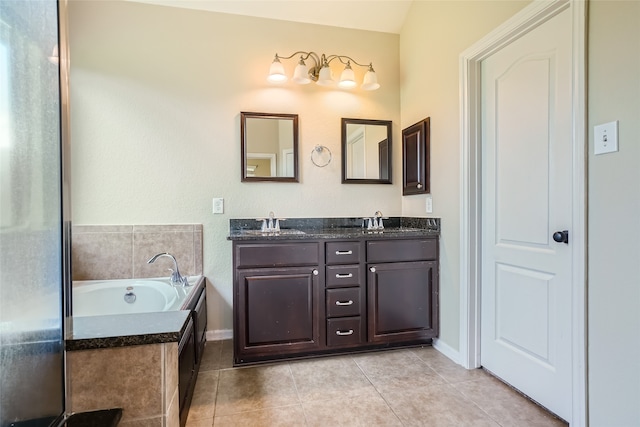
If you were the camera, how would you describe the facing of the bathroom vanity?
facing the viewer

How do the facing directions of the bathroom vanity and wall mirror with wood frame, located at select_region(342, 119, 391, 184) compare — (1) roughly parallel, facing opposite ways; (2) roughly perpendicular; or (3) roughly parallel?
roughly parallel

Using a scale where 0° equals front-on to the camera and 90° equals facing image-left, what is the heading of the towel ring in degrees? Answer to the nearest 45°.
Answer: approximately 0°

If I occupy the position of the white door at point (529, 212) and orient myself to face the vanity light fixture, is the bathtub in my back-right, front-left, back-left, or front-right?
front-left

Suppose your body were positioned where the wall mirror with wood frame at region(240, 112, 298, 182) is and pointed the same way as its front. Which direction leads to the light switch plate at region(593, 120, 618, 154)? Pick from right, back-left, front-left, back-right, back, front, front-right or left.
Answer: front-left

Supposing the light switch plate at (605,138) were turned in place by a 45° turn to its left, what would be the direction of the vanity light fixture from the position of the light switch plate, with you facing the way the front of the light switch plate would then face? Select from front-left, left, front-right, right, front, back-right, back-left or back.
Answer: right

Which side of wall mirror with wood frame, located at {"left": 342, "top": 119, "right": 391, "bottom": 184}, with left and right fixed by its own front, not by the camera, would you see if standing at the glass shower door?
front

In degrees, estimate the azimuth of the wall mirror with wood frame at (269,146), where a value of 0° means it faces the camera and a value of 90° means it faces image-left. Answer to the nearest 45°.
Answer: approximately 0°

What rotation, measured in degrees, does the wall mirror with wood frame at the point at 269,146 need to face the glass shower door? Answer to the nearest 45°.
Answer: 0° — it already faces it
